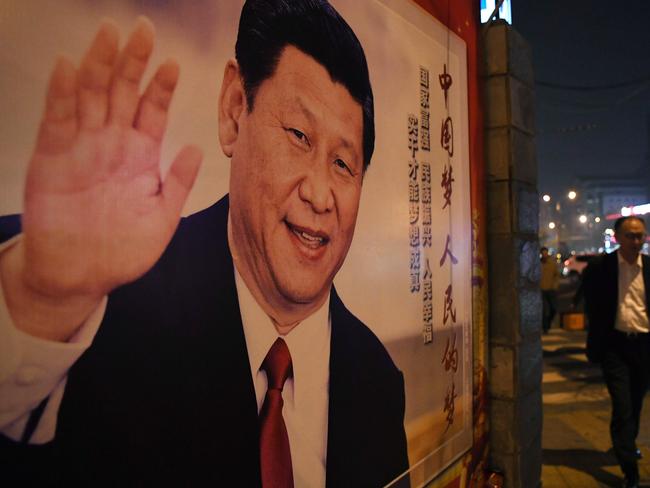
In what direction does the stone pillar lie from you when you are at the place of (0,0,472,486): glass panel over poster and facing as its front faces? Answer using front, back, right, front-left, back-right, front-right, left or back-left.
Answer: left

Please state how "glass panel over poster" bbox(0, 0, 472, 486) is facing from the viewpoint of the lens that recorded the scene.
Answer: facing the viewer and to the right of the viewer

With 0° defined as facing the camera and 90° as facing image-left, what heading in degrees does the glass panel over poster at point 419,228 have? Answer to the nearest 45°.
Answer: approximately 315°

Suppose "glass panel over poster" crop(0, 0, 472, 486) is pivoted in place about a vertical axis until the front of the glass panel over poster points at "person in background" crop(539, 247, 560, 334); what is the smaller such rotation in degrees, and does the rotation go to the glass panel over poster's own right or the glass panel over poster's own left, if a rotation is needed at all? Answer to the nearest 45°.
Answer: approximately 90° to the glass panel over poster's own left

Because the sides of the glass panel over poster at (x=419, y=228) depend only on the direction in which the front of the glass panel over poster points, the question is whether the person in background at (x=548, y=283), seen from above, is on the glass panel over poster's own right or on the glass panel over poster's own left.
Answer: on the glass panel over poster's own left

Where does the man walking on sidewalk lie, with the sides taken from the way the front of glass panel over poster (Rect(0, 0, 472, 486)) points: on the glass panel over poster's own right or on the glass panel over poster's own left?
on the glass panel over poster's own left

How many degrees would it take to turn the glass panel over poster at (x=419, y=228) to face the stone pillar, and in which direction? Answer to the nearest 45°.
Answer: approximately 90° to its left

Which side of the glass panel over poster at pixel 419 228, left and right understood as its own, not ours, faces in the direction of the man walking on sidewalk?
left

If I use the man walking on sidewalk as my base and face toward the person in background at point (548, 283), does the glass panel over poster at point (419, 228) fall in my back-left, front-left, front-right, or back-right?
back-left
